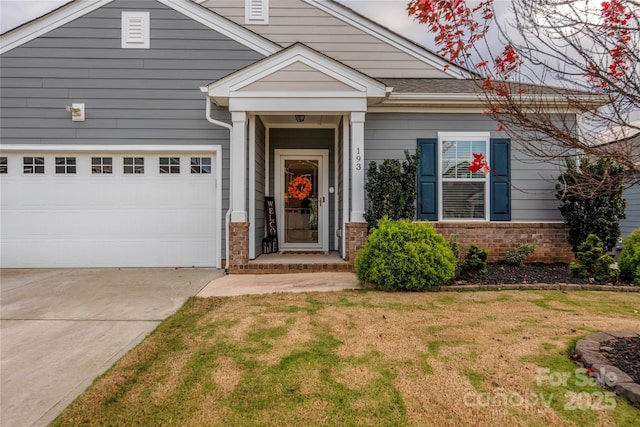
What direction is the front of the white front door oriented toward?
toward the camera

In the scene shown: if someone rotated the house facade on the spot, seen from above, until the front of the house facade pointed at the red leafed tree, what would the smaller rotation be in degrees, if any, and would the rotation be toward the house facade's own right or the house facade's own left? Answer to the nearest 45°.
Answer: approximately 45° to the house facade's own left

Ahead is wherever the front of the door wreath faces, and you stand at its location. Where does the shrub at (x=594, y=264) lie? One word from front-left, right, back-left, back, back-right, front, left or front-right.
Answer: front-left

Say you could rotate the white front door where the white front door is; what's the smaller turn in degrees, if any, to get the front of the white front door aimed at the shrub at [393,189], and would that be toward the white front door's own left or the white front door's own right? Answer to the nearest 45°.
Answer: approximately 45° to the white front door's own left

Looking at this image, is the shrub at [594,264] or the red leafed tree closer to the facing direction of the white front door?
the red leafed tree

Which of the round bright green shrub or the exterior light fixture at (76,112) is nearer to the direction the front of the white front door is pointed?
the round bright green shrub

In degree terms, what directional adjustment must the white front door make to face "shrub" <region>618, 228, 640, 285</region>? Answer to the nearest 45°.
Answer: approximately 45° to its left

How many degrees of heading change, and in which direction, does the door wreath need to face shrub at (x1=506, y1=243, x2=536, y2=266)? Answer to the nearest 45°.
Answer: approximately 45° to its left

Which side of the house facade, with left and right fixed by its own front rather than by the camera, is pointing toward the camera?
front

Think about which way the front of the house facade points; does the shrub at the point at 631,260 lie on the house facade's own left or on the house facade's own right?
on the house facade's own left

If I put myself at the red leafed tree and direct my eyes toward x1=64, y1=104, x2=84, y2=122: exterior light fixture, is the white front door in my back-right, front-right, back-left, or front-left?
front-right

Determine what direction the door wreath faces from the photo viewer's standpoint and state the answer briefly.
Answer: facing the viewer

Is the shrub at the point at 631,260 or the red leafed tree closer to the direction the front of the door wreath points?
the red leafed tree

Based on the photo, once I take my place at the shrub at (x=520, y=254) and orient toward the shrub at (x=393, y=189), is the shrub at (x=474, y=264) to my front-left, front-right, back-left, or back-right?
front-left
